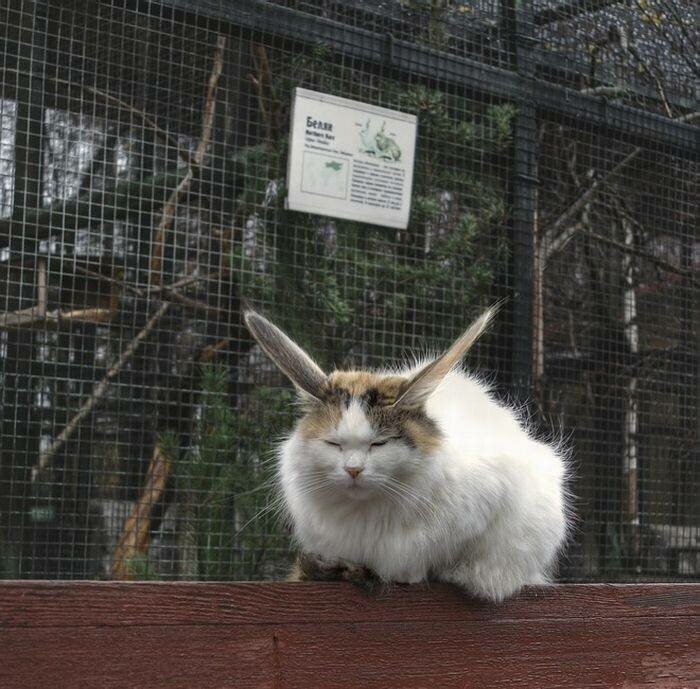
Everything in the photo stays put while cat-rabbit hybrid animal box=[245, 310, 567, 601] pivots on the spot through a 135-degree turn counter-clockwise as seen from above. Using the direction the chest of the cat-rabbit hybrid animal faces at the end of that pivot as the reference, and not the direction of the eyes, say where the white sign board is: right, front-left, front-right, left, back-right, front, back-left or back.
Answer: left

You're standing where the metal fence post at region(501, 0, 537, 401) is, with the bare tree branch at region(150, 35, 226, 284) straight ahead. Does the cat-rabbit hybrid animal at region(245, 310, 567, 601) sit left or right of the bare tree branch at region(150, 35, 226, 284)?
left

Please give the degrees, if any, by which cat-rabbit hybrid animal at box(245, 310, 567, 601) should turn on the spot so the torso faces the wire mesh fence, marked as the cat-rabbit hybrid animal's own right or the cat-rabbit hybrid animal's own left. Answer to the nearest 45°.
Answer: approximately 135° to the cat-rabbit hybrid animal's own right

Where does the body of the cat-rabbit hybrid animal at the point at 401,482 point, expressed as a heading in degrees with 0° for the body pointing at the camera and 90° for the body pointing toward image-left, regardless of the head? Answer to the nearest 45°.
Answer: approximately 45°

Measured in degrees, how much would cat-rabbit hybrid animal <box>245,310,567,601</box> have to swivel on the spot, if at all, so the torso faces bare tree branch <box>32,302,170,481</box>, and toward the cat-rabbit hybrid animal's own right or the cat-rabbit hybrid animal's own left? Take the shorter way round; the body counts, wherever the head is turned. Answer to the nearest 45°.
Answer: approximately 90° to the cat-rabbit hybrid animal's own right

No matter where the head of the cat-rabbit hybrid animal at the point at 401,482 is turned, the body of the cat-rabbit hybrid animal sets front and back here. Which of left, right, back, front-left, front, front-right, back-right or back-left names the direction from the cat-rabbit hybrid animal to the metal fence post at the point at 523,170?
back-right
